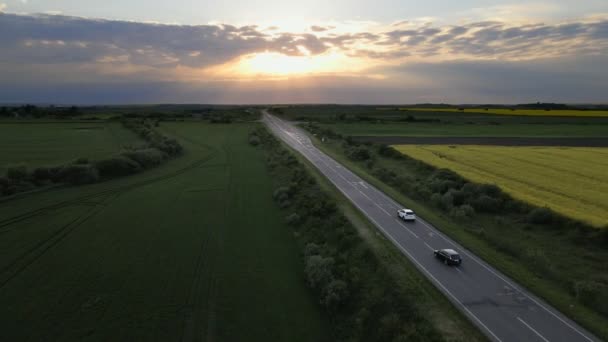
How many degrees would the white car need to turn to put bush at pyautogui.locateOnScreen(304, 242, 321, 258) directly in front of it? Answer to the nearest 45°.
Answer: approximately 90° to its left

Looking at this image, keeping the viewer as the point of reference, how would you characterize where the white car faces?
facing away from the viewer and to the left of the viewer

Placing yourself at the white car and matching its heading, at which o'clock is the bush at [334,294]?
The bush is roughly at 8 o'clock from the white car.

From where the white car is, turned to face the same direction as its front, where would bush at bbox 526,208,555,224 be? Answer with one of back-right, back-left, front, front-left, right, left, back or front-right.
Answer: back-right

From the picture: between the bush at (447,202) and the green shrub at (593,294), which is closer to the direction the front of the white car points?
the bush

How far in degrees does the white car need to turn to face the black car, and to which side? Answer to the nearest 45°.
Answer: approximately 135° to its left

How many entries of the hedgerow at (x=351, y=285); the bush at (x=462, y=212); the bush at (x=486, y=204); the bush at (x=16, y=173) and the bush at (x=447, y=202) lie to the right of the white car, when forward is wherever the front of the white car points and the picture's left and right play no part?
3

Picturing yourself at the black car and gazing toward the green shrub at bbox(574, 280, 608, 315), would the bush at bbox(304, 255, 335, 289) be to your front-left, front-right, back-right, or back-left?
back-right
